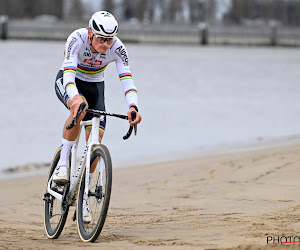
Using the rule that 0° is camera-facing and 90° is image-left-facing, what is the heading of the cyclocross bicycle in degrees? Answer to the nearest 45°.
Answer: approximately 315°

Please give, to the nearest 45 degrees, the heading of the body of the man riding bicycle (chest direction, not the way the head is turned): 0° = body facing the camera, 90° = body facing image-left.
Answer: approximately 315°
